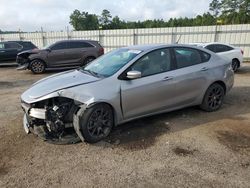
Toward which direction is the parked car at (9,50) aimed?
to the viewer's left

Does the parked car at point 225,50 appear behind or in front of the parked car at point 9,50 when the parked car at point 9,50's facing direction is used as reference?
behind

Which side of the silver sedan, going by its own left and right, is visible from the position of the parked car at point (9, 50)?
right

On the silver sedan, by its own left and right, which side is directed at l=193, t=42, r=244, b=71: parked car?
back

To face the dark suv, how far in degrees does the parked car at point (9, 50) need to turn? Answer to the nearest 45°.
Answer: approximately 135° to its left

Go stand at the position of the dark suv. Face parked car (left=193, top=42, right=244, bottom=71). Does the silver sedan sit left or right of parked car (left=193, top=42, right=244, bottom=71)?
right

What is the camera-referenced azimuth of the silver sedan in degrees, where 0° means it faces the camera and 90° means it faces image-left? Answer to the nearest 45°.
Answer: approximately 45°
